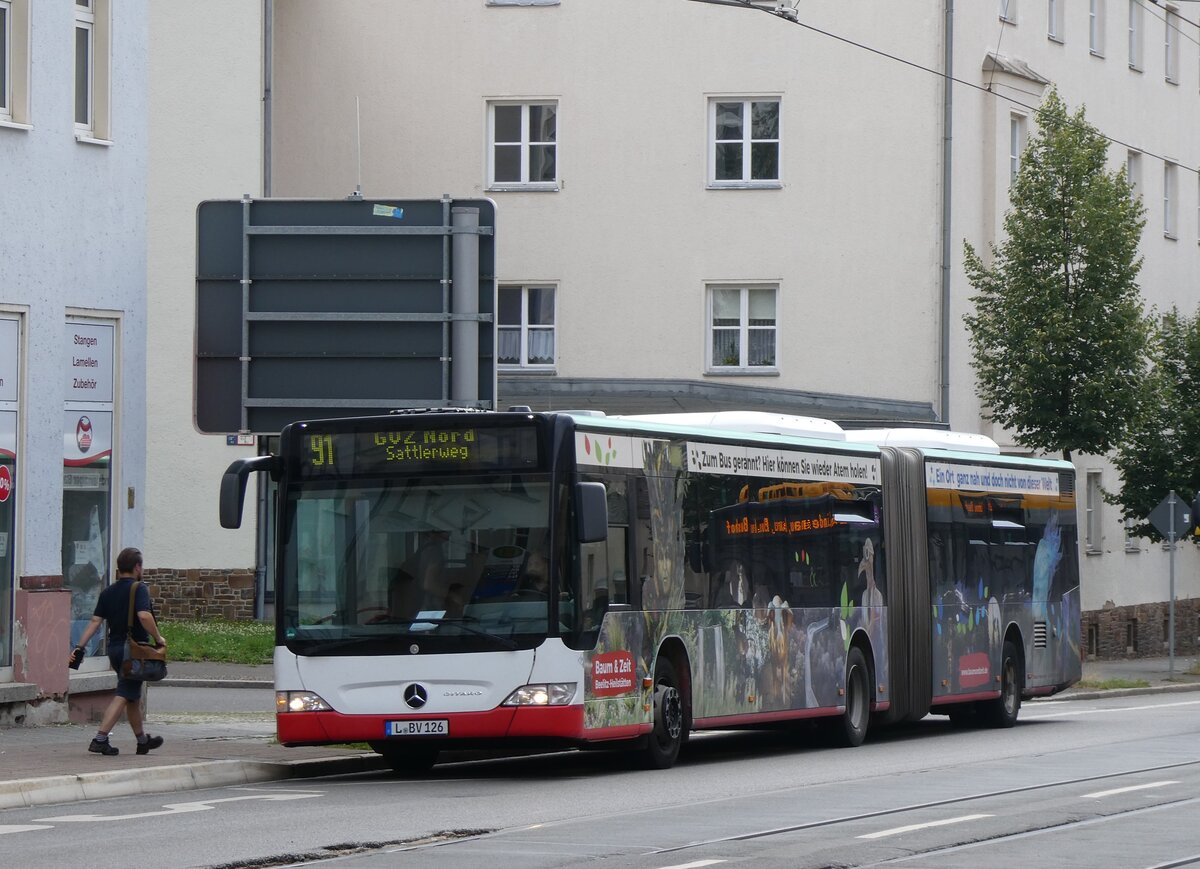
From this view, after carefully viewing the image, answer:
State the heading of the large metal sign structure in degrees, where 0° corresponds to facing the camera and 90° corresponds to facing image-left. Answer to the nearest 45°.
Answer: approximately 180°

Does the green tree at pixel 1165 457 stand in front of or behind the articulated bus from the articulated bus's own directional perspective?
behind

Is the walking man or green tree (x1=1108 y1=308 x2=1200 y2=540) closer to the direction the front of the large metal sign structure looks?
the green tree

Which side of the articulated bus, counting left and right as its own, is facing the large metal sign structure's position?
right

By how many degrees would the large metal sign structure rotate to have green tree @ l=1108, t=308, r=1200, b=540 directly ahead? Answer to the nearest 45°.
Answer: approximately 45° to its right

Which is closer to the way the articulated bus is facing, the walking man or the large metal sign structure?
the walking man

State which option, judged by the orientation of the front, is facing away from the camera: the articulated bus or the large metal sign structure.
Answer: the large metal sign structure

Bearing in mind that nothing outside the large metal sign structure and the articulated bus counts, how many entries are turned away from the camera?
1

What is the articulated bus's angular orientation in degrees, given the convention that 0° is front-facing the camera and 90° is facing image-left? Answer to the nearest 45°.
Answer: approximately 45°

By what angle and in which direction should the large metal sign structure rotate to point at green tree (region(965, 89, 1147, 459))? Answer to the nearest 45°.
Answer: approximately 45° to its right
